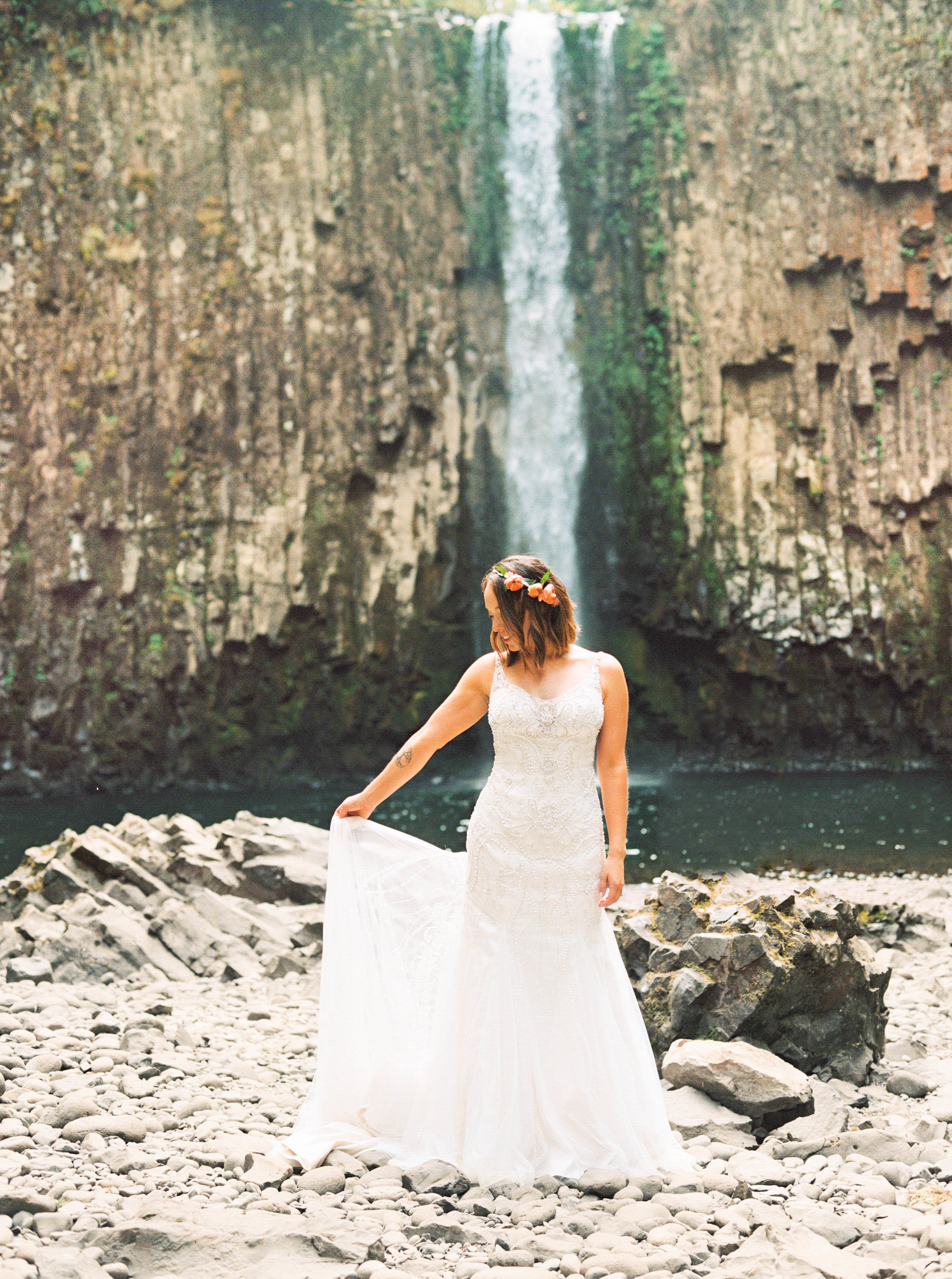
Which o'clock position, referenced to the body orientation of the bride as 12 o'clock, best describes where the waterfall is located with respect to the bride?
The waterfall is roughly at 6 o'clock from the bride.

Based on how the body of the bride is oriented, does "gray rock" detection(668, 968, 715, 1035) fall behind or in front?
behind

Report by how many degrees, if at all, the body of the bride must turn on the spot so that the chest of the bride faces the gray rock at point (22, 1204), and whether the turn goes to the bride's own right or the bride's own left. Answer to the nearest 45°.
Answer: approximately 45° to the bride's own right

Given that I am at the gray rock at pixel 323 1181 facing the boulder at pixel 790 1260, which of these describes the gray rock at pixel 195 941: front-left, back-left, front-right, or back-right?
back-left

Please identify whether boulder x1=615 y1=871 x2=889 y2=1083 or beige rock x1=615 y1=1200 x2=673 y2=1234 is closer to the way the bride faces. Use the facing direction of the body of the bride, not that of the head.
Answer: the beige rock

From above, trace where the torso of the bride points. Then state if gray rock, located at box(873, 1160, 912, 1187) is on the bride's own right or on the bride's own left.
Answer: on the bride's own left

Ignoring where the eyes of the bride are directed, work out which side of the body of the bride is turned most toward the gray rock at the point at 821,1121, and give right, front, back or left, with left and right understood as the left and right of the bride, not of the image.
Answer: left

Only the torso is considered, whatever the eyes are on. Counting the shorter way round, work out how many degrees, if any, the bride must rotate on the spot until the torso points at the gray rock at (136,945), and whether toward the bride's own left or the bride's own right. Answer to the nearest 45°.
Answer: approximately 135° to the bride's own right

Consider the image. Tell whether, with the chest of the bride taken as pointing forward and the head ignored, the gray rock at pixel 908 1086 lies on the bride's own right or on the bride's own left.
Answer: on the bride's own left

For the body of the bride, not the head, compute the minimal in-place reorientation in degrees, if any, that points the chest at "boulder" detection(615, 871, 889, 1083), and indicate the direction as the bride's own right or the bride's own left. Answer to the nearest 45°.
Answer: approximately 135° to the bride's own left
